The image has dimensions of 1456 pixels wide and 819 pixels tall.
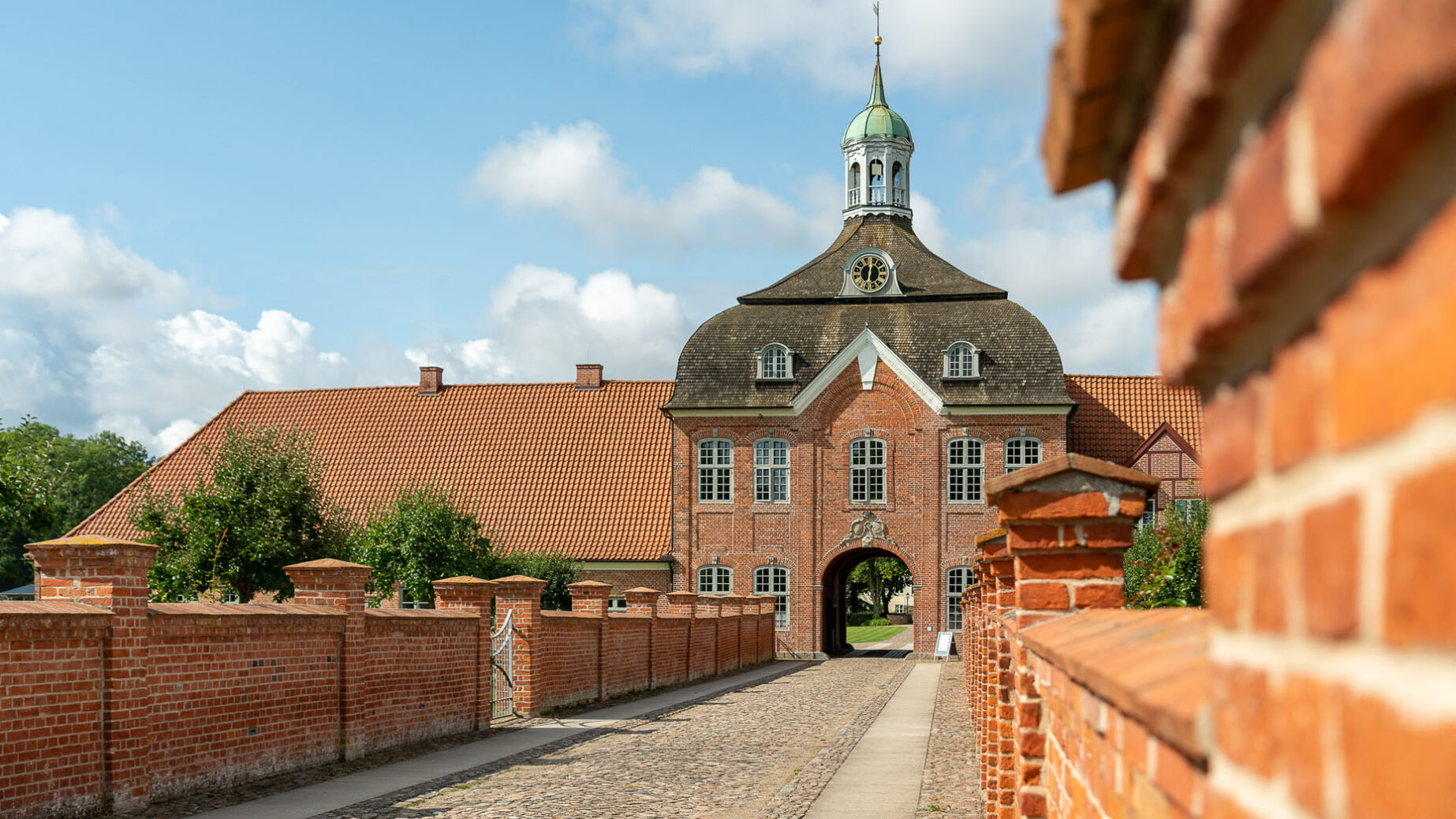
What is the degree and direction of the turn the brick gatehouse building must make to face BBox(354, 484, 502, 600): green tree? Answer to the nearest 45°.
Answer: approximately 45° to its right

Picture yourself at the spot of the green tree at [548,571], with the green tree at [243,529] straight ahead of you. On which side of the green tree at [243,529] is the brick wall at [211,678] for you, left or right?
left

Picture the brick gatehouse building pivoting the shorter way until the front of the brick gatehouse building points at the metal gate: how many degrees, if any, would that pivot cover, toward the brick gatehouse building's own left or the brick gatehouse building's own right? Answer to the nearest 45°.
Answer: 0° — it already faces it

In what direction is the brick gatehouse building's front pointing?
toward the camera

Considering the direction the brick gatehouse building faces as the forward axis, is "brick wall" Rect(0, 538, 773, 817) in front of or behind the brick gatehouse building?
in front

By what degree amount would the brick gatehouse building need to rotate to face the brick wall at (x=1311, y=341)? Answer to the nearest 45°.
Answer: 0° — it already faces it

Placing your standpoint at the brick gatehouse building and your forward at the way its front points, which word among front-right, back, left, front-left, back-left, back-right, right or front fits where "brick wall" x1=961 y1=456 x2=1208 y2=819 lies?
front
